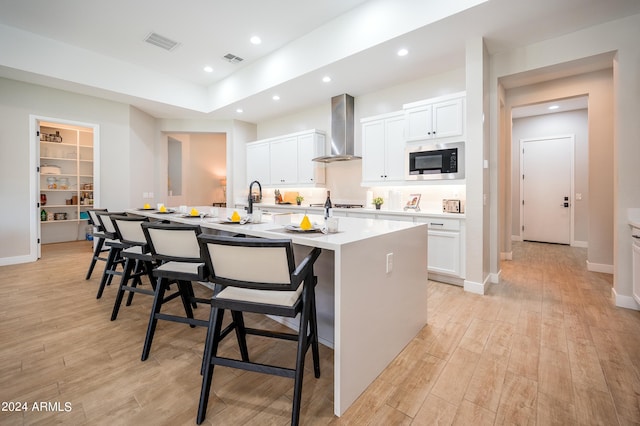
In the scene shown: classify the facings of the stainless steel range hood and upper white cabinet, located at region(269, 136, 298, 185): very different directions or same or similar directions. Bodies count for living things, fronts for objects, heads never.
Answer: same or similar directions

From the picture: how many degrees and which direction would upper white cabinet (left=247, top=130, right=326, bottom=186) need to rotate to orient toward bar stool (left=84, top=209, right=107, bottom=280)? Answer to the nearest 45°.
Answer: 0° — it already faces it

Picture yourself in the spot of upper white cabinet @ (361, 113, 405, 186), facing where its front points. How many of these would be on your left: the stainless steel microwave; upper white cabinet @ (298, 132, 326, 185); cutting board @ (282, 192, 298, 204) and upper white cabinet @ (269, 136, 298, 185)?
1

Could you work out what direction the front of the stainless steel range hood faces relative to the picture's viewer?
facing the viewer and to the left of the viewer

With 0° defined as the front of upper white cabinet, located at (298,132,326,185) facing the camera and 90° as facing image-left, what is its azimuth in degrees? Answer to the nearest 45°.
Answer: approximately 45°

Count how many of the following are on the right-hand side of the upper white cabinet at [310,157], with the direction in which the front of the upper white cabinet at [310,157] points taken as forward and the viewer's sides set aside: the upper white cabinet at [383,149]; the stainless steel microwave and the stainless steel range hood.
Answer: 0

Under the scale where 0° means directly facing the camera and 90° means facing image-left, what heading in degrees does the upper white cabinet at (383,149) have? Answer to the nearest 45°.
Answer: approximately 45°

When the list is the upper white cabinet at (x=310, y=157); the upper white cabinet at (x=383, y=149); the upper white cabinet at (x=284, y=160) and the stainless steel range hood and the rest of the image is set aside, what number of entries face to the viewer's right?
0

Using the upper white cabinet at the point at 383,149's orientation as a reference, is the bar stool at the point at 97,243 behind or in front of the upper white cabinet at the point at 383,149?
in front

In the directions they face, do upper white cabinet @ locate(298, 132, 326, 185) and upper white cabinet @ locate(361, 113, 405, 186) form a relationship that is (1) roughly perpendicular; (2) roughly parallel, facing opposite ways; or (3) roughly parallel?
roughly parallel

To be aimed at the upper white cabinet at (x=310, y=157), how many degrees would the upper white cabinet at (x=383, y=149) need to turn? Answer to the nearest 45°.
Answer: approximately 90° to its right

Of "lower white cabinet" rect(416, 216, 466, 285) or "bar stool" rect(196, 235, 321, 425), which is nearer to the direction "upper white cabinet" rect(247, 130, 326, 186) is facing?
the bar stool

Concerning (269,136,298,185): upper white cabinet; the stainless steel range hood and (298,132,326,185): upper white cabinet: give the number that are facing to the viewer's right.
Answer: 0

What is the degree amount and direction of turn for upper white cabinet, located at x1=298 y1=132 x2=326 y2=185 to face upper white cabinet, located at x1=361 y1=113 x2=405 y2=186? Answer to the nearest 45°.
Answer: approximately 90° to its left

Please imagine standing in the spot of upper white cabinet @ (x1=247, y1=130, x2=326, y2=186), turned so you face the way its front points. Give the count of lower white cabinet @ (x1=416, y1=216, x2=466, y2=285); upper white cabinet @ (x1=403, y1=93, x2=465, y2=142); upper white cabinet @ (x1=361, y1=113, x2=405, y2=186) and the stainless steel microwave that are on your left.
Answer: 4

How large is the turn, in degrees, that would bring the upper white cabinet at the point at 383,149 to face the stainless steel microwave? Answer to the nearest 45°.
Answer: approximately 90° to its left

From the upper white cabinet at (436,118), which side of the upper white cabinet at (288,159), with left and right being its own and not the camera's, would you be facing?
left

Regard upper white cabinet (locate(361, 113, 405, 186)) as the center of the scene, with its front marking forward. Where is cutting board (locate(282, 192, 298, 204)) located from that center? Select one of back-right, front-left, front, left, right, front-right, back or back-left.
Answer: right
